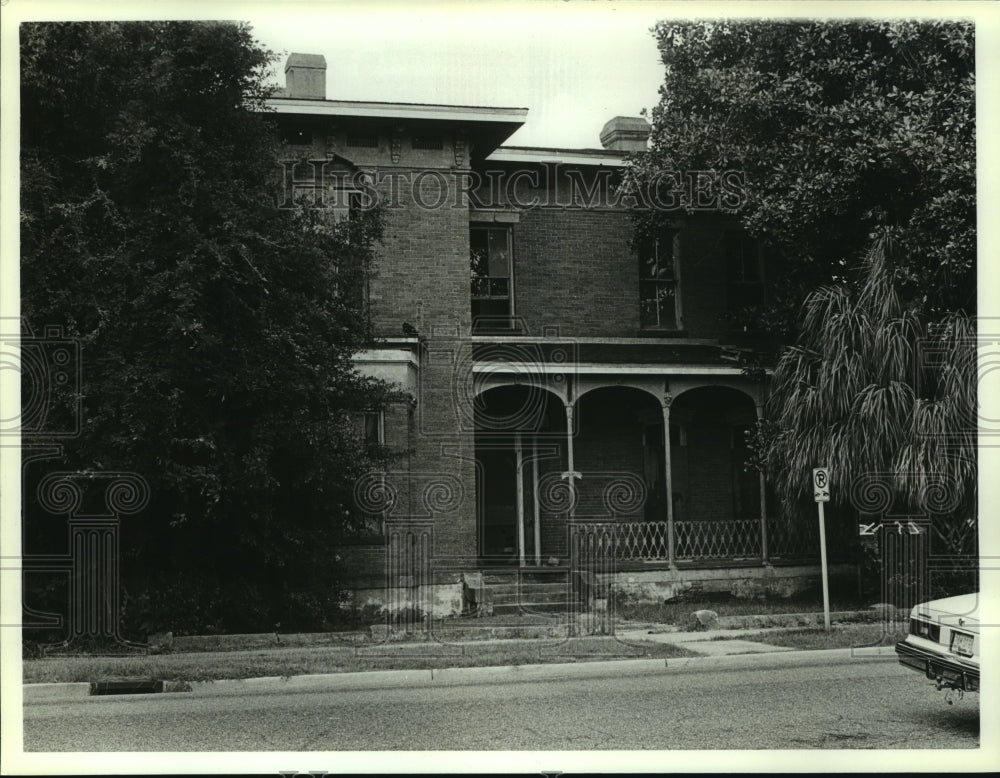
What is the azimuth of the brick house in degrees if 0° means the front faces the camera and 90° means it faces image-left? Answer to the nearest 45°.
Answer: approximately 0°

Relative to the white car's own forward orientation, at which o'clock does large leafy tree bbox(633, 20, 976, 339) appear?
The large leafy tree is roughly at 10 o'clock from the white car.

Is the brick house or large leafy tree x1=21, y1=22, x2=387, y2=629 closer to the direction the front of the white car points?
the brick house

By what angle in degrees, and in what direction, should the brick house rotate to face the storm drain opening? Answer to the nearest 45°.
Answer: approximately 45° to its right

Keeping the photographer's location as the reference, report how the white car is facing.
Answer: facing away from the viewer and to the right of the viewer

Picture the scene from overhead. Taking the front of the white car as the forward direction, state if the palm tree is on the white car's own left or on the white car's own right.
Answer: on the white car's own left

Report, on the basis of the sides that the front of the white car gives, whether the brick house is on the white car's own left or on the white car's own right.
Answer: on the white car's own left

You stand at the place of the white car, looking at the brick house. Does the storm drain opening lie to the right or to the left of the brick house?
left

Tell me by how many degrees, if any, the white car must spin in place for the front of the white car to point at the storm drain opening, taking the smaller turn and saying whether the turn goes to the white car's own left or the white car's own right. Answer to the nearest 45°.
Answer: approximately 135° to the white car's own left

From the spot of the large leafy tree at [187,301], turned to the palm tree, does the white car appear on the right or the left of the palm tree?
right

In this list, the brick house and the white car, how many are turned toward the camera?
1

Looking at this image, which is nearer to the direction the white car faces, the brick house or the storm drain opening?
the brick house

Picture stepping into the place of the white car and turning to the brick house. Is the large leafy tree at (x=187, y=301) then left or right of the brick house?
left
